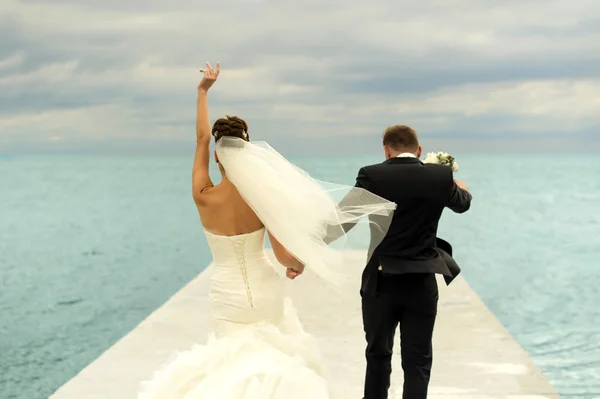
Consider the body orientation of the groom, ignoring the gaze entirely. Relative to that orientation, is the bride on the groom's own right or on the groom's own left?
on the groom's own left

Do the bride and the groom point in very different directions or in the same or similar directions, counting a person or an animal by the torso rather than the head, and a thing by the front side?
same or similar directions

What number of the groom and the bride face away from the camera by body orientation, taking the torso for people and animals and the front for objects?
2

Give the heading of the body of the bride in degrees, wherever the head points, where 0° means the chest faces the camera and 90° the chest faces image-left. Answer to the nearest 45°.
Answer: approximately 180°

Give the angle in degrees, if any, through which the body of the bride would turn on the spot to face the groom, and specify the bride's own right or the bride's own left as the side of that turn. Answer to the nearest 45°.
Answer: approximately 45° to the bride's own right

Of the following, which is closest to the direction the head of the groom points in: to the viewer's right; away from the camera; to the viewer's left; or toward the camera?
away from the camera

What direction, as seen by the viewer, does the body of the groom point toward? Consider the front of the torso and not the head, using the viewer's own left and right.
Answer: facing away from the viewer

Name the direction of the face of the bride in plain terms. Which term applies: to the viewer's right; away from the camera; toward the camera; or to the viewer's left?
away from the camera
